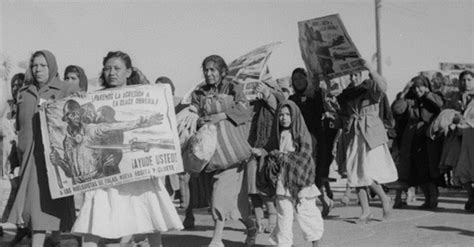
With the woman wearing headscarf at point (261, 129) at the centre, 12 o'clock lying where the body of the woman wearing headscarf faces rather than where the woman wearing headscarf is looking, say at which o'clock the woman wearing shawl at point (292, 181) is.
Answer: The woman wearing shawl is roughly at 10 o'clock from the woman wearing headscarf.

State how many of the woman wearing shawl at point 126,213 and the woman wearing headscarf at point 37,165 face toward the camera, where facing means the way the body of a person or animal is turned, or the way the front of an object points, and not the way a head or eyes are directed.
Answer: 2

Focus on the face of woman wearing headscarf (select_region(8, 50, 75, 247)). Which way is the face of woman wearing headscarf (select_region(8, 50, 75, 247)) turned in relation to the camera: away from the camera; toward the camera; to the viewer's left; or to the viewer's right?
toward the camera

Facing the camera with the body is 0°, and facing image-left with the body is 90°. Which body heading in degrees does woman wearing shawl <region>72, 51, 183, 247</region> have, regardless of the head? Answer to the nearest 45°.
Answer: approximately 0°

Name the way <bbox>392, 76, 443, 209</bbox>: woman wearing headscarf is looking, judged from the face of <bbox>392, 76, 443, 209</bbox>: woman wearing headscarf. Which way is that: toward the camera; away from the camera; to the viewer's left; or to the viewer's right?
toward the camera

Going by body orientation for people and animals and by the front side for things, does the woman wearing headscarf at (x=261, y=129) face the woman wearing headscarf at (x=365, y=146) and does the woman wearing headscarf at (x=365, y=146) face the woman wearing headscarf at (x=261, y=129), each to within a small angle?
no

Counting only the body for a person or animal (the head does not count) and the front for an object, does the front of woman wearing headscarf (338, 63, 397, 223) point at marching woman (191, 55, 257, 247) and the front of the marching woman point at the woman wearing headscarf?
no

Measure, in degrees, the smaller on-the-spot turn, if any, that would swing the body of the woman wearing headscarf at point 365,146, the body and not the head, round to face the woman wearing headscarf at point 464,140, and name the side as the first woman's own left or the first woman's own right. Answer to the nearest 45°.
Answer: approximately 180°

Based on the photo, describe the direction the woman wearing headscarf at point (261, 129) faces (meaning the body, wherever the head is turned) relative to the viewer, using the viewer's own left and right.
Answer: facing the viewer and to the left of the viewer

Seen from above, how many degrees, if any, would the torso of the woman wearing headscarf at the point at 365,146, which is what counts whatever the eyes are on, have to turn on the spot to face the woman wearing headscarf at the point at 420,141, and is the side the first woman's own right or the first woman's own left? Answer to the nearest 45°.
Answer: approximately 180°

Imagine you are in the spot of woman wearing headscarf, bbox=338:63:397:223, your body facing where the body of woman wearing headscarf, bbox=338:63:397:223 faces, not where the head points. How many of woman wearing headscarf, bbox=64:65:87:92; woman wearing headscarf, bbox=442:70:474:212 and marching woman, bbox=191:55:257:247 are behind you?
1

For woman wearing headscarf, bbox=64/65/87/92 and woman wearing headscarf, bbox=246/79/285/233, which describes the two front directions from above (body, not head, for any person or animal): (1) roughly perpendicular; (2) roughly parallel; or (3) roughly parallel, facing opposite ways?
roughly parallel

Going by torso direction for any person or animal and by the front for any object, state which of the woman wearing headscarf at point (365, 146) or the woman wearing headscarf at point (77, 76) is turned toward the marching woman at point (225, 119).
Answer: the woman wearing headscarf at point (365, 146)

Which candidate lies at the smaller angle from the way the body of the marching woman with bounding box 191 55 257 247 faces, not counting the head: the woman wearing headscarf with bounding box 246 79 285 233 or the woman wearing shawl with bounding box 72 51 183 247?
the woman wearing shawl

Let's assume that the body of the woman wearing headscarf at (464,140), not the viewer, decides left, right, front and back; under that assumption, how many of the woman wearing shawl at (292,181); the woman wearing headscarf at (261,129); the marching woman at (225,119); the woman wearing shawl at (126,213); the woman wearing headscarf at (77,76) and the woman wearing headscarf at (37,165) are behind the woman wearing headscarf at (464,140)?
0

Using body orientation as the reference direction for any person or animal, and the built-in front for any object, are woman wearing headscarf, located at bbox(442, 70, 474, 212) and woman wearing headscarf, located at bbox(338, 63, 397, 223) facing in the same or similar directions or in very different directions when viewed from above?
same or similar directions

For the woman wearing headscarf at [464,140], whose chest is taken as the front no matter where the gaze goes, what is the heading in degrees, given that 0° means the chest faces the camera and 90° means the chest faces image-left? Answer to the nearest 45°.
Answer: approximately 45°

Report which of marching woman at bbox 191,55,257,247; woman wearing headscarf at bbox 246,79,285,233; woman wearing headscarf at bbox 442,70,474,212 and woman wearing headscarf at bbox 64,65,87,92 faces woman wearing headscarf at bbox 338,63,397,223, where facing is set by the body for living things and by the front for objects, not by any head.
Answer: woman wearing headscarf at bbox 442,70,474,212

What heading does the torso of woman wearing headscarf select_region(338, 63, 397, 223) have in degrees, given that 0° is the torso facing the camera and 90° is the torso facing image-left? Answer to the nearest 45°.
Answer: approximately 45°
